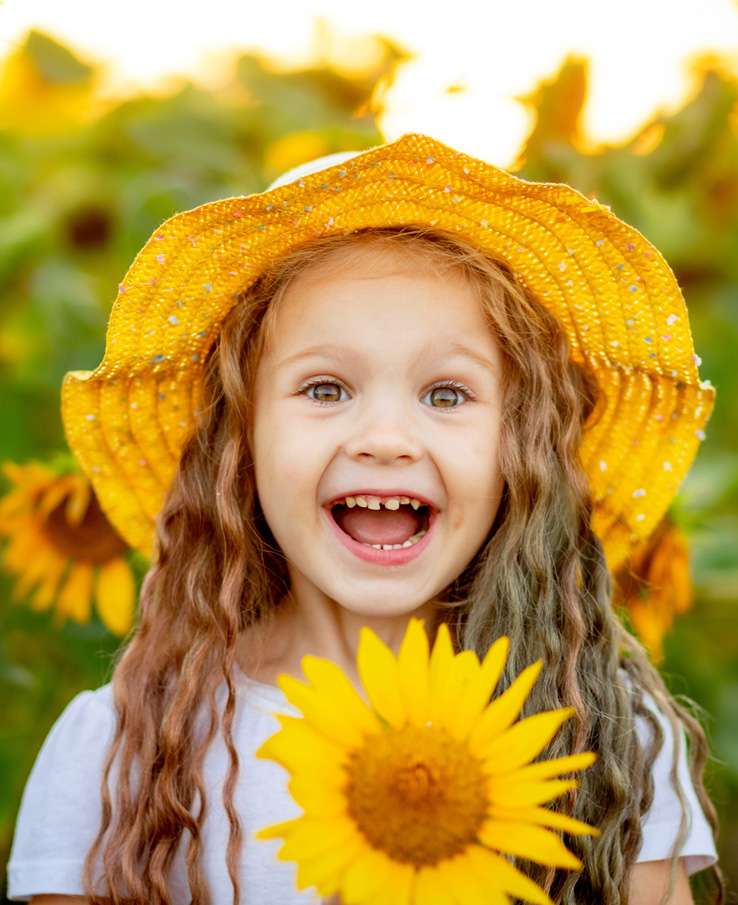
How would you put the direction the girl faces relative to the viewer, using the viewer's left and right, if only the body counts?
facing the viewer

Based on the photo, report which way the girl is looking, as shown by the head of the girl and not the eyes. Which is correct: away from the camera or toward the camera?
toward the camera

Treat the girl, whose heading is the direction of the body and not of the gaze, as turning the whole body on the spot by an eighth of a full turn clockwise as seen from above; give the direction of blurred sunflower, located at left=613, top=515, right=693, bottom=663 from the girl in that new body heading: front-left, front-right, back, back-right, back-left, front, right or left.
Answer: back

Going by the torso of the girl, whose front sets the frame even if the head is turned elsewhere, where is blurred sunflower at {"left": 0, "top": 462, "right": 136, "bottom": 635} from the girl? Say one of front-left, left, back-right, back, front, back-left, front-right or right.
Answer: back-right
